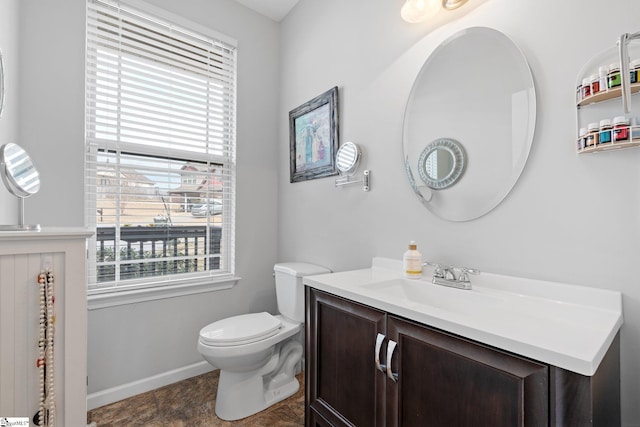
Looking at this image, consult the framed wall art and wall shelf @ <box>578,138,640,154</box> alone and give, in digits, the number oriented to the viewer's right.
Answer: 0

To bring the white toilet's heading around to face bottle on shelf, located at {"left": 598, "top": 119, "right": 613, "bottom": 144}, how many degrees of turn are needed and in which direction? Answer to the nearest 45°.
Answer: approximately 90° to its left

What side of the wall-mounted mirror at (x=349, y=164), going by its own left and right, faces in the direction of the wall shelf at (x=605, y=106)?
left

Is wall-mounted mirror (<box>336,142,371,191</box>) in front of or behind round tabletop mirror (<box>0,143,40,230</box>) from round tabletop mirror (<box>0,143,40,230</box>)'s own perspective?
in front

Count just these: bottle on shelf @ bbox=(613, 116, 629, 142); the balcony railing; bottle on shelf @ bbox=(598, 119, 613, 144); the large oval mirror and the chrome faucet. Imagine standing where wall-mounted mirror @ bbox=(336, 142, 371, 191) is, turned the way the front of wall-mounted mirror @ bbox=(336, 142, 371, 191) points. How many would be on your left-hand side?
4

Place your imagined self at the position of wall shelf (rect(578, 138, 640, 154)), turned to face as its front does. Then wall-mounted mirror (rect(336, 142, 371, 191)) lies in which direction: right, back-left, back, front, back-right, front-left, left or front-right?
front-right

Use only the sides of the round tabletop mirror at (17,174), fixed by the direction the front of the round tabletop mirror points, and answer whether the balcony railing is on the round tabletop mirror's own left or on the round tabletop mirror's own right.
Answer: on the round tabletop mirror's own left
